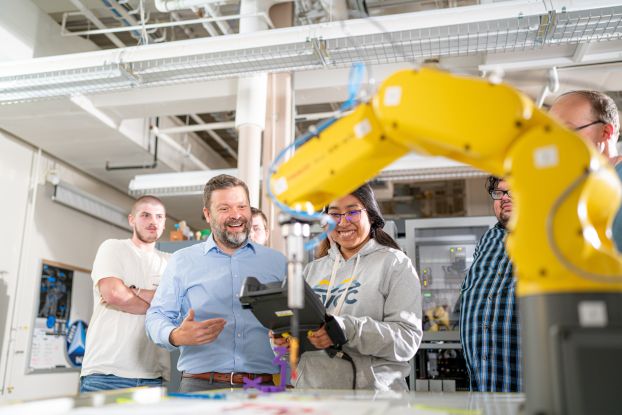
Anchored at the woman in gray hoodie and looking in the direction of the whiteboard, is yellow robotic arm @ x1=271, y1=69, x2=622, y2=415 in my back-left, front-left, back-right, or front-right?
back-left

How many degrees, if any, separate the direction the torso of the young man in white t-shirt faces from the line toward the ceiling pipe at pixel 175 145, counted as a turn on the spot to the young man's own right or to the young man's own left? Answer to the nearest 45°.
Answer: approximately 135° to the young man's own left

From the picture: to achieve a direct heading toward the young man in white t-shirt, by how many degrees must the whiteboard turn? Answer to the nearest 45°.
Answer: approximately 45° to its right

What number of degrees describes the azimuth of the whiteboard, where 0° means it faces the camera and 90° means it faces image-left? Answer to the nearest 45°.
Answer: approximately 315°

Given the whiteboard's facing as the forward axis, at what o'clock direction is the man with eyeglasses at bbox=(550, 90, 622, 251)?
The man with eyeglasses is roughly at 1 o'clock from the whiteboard.

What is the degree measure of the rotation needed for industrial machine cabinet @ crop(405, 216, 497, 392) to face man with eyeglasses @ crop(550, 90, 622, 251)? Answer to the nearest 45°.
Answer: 0° — it already faces them

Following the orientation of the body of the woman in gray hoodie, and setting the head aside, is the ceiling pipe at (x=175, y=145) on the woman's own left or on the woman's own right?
on the woman's own right

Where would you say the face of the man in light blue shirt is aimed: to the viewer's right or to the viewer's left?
to the viewer's right

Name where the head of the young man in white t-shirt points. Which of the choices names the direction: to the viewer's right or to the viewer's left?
to the viewer's right

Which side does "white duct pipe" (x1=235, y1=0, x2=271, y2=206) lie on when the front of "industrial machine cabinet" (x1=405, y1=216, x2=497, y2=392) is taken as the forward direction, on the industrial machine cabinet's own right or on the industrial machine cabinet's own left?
on the industrial machine cabinet's own right
